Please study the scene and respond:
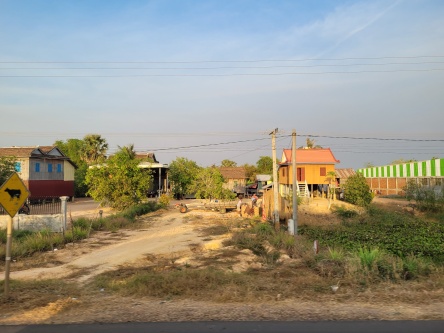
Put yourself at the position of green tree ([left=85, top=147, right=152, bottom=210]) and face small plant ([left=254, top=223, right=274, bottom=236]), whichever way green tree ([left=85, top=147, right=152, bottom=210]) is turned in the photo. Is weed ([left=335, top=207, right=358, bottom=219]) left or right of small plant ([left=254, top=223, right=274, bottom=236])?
left

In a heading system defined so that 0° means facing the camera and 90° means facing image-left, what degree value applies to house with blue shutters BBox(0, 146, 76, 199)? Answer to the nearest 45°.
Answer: approximately 0°

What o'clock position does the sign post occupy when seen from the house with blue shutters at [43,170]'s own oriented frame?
The sign post is roughly at 12 o'clock from the house with blue shutters.

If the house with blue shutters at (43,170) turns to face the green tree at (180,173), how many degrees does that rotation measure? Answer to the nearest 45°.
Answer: approximately 90° to its left

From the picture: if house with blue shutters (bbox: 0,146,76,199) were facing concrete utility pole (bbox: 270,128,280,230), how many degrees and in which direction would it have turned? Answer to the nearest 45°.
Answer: approximately 45° to its left

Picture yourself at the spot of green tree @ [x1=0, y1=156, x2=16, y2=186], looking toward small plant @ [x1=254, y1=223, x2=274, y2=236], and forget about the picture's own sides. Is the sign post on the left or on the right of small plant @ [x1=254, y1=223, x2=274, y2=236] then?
right

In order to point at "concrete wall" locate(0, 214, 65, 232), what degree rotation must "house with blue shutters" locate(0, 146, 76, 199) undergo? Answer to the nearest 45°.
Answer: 0° — it already faces it

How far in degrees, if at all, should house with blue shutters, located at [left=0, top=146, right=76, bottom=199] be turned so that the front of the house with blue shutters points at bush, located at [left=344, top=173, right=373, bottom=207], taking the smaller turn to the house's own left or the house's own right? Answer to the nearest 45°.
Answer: approximately 45° to the house's own left

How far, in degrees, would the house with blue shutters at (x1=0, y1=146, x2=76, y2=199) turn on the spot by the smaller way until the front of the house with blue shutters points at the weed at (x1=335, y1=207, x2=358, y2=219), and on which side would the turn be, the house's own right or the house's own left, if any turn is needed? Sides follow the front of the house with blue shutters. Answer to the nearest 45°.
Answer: approximately 45° to the house's own left
